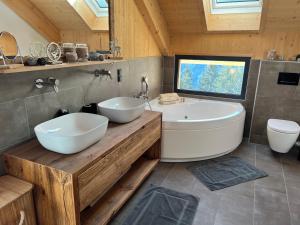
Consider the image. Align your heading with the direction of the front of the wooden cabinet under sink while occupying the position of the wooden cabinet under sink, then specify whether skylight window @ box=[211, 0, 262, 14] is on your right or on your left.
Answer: on your left

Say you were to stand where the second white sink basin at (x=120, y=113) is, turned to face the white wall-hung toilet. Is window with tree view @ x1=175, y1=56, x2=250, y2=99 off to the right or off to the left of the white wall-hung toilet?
left

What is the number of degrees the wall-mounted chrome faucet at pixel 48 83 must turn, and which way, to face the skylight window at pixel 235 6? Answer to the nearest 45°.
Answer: approximately 45° to its left

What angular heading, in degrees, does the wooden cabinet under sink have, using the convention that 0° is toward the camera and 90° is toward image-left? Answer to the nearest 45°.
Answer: approximately 315°

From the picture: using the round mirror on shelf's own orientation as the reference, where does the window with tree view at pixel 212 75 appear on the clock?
The window with tree view is roughly at 10 o'clock from the round mirror on shelf.

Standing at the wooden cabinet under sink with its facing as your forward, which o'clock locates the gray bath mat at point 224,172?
The gray bath mat is roughly at 10 o'clock from the wooden cabinet under sink.

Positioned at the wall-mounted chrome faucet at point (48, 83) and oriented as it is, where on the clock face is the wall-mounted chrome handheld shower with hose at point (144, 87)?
the wall-mounted chrome handheld shower with hose at point (144, 87) is roughly at 9 o'clock from the wall-mounted chrome faucet at point (48, 83).

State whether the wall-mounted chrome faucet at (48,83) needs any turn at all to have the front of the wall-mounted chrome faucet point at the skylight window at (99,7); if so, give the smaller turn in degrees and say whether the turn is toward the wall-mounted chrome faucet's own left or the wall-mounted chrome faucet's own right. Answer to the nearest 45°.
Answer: approximately 90° to the wall-mounted chrome faucet's own left

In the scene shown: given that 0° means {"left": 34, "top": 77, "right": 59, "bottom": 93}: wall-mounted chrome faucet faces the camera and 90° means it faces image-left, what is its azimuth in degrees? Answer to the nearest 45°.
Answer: approximately 315°
